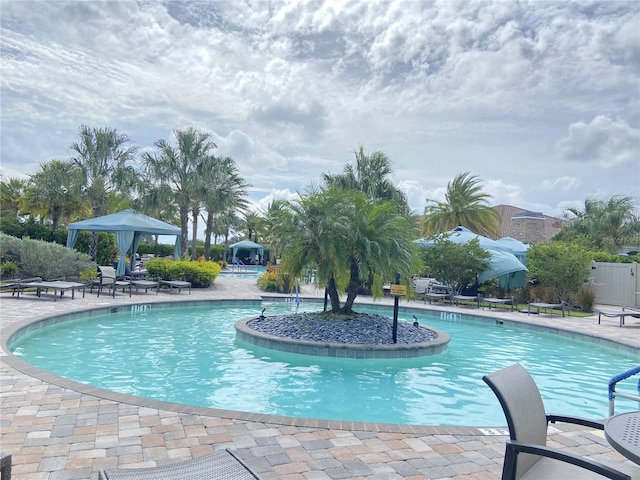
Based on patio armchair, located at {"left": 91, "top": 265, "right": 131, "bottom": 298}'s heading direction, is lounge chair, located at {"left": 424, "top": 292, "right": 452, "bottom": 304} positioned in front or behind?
in front

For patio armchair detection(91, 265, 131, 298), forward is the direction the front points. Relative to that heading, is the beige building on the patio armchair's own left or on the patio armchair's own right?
on the patio armchair's own left

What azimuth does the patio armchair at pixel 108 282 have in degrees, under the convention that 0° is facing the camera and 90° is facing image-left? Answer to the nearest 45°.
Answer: approximately 315°

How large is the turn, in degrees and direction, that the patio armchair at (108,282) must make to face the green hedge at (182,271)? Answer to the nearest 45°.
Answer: approximately 90° to its left

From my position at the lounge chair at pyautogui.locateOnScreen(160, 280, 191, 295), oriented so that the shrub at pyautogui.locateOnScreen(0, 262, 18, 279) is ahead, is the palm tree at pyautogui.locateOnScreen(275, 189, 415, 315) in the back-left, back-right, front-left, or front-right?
back-left

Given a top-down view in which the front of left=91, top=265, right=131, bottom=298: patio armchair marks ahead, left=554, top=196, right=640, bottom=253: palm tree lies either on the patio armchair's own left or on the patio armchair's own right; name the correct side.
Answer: on the patio armchair's own left
